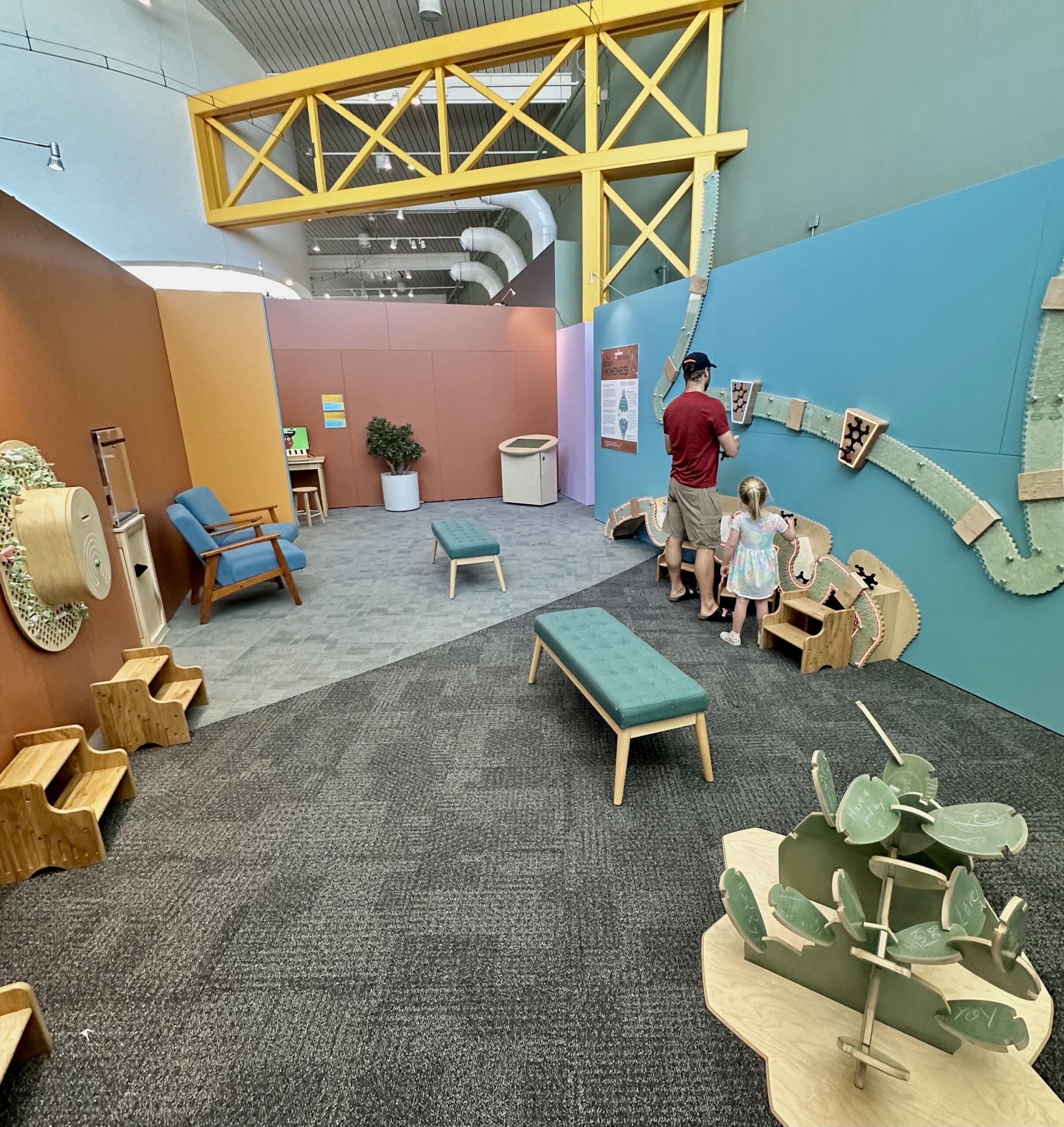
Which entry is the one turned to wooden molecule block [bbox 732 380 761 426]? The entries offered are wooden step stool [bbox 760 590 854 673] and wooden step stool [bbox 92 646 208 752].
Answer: wooden step stool [bbox 92 646 208 752]

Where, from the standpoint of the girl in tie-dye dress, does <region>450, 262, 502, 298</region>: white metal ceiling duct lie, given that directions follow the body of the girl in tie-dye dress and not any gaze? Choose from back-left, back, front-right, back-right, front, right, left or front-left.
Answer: front-left

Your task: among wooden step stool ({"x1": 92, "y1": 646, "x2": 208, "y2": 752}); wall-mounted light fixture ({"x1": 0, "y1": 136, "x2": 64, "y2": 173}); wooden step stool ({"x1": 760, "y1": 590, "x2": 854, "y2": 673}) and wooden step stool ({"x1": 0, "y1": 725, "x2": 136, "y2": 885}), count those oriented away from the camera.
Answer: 0

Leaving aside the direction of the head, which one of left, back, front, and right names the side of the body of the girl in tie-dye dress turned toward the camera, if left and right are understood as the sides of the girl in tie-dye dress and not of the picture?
back

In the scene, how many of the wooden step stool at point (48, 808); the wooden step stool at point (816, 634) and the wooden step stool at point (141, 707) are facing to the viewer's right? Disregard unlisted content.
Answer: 2

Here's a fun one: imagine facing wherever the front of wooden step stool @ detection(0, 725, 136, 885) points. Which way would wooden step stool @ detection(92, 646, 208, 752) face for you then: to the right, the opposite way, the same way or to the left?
the same way

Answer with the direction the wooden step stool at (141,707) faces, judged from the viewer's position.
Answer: facing to the right of the viewer

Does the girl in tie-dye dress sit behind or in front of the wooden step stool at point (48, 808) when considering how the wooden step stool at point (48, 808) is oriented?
in front

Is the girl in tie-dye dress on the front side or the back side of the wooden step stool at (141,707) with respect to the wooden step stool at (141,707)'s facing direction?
on the front side

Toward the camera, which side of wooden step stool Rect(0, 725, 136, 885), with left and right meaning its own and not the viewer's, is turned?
right

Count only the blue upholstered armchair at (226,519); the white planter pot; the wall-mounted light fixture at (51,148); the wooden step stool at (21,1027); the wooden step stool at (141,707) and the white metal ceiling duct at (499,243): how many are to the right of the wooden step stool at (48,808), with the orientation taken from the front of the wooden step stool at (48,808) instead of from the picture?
1

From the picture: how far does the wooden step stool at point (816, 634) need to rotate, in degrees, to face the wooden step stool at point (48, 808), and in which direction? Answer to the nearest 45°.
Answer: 0° — it already faces it

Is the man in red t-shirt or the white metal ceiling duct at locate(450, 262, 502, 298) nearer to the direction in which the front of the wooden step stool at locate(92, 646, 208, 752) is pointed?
the man in red t-shirt
